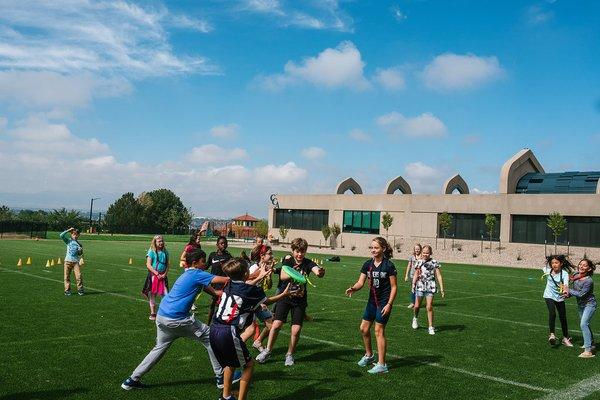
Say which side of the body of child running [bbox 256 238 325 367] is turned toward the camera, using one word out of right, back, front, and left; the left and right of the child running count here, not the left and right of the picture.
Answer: front

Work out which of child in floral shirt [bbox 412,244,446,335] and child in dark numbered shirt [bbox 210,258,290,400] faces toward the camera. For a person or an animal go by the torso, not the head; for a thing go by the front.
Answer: child in floral shirt [bbox 412,244,446,335]

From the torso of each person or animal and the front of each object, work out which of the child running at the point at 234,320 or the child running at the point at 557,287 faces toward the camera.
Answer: the child running at the point at 557,287

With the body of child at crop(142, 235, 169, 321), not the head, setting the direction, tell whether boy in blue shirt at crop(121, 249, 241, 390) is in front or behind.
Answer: in front

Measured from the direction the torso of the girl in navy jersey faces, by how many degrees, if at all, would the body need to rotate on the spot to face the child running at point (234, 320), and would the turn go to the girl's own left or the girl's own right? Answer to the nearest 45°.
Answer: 0° — they already face them

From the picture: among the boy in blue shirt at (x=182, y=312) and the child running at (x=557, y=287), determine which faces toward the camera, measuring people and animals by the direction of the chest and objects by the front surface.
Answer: the child running

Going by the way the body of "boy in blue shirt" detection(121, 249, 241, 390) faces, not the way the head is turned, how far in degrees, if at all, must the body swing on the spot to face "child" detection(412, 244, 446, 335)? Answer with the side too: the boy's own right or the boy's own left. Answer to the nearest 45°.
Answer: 0° — they already face them

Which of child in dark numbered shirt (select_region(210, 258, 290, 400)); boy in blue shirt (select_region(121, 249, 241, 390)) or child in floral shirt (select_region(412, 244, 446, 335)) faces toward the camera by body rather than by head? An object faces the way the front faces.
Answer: child in floral shirt (select_region(412, 244, 446, 335))

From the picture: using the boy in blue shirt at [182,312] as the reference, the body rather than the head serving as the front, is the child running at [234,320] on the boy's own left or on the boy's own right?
on the boy's own right

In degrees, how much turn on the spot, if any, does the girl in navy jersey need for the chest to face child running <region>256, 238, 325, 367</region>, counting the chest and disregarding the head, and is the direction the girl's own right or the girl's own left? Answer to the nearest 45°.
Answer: approximately 45° to the girl's own right

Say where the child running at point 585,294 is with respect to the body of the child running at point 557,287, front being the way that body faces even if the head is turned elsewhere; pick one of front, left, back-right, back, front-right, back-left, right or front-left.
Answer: front-left

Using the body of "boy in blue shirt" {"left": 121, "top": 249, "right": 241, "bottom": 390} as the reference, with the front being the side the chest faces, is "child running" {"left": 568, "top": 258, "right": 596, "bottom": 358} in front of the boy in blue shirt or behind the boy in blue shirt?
in front

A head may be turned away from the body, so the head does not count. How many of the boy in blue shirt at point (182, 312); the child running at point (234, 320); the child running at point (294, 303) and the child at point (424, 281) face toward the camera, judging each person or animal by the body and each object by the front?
2

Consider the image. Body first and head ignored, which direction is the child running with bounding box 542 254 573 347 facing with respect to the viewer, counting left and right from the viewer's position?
facing the viewer

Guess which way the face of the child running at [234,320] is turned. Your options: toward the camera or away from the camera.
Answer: away from the camera

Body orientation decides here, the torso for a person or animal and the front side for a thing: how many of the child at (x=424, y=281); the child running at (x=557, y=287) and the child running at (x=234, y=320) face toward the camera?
2

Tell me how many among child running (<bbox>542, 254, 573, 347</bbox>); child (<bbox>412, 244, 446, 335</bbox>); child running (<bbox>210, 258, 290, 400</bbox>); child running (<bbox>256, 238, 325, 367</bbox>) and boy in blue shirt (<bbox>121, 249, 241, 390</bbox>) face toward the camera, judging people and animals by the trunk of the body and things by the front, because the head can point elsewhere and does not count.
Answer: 3

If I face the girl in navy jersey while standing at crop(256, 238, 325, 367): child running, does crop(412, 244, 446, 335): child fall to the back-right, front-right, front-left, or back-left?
front-left
